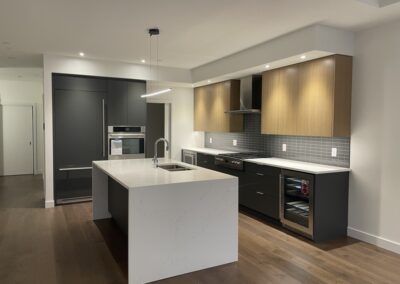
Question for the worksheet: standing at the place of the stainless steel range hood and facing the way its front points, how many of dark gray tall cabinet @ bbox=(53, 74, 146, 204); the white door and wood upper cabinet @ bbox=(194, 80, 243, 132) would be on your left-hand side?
0

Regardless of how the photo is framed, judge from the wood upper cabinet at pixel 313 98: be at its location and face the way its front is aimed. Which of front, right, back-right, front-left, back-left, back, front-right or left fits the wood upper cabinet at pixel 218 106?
right

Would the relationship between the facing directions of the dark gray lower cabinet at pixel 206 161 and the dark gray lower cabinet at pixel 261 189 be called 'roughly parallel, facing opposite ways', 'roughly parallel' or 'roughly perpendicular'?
roughly parallel

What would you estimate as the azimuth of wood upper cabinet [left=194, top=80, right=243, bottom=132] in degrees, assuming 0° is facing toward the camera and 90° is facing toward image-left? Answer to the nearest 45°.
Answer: approximately 45°

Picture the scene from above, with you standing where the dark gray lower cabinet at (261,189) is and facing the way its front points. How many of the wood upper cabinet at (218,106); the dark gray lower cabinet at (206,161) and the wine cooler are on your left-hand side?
1

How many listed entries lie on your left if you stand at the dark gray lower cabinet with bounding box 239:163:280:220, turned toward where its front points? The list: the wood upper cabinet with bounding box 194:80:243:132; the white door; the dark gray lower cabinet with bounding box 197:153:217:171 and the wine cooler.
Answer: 1

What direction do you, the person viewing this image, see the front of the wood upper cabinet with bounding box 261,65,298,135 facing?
facing the viewer and to the left of the viewer

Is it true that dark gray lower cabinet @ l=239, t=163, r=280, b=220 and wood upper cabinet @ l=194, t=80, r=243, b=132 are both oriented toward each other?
no

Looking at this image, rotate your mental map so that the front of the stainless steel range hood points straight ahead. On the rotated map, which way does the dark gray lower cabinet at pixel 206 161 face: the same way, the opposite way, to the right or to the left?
the same way

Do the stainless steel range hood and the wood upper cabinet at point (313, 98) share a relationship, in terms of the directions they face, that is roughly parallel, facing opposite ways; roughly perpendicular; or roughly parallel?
roughly parallel

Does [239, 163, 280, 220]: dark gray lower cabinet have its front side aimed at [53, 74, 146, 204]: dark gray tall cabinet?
no

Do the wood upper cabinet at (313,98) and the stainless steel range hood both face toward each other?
no

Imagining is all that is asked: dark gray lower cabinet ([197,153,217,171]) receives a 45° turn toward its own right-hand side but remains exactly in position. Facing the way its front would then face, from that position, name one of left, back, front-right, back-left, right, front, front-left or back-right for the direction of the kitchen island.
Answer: left

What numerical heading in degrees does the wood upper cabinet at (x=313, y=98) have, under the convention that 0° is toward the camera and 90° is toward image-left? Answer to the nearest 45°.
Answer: approximately 45°
